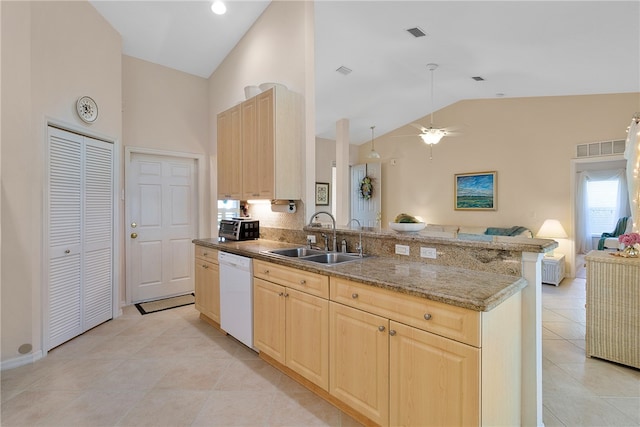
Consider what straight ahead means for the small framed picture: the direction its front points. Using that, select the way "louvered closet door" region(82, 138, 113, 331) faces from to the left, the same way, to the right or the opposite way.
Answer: to the left

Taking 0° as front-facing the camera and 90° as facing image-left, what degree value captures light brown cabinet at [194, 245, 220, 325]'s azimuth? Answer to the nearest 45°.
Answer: approximately 45°

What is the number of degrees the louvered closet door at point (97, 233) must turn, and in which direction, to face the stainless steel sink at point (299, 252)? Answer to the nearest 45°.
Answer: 0° — it already faces it

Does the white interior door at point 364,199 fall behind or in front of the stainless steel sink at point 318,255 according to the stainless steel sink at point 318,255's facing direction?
behind

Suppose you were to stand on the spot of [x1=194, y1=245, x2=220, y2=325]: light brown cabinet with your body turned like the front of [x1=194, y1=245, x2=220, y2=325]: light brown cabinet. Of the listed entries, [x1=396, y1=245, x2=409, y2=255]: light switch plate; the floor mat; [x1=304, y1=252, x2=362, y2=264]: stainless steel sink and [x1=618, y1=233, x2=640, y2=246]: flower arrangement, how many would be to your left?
3

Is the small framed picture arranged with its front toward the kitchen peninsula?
yes

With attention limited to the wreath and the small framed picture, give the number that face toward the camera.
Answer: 2

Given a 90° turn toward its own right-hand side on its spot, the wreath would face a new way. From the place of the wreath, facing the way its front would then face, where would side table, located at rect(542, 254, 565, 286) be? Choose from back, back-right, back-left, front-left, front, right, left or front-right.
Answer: back-left

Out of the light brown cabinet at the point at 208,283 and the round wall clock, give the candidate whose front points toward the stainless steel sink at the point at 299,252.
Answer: the round wall clock

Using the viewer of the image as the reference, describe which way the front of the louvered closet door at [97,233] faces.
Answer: facing the viewer and to the right of the viewer

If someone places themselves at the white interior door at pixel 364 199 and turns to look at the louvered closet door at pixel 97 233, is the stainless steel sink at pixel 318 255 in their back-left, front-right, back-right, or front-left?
front-left

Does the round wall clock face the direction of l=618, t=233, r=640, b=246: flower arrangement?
yes

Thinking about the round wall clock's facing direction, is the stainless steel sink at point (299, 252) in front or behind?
in front

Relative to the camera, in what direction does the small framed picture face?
facing the viewer

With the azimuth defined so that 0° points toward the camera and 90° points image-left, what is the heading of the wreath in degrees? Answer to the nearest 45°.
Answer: approximately 0°

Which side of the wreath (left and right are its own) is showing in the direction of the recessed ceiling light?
front

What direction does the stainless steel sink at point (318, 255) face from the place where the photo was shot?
facing the viewer and to the left of the viewer

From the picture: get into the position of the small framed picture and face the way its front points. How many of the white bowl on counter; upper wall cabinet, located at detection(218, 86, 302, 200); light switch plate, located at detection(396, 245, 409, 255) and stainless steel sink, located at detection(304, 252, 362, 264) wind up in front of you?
4

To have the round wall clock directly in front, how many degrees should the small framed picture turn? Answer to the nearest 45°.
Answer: approximately 45° to its right
